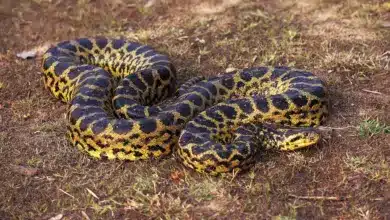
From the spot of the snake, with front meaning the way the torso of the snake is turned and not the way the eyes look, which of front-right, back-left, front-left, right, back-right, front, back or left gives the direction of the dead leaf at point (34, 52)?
back-left

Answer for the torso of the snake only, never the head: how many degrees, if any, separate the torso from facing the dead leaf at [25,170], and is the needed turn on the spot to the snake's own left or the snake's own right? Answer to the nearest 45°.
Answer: approximately 180°

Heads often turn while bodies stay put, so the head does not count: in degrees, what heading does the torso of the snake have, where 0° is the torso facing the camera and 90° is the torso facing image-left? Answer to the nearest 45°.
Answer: approximately 270°

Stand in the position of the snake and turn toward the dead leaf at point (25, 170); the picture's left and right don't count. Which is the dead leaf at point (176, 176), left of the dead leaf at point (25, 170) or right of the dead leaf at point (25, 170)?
left

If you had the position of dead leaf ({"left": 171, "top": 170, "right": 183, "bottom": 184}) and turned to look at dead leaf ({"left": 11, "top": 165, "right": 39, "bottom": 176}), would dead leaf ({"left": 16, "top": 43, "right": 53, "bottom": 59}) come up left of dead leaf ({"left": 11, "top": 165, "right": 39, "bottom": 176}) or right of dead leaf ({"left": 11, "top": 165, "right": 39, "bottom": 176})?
right
